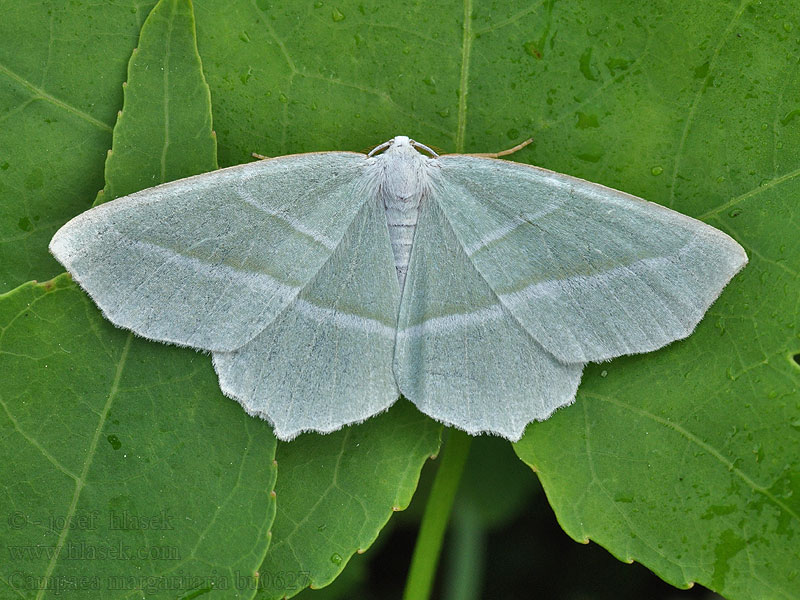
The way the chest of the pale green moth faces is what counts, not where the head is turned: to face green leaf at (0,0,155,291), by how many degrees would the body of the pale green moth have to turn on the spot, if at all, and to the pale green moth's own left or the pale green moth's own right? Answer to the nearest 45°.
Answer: approximately 90° to the pale green moth's own left

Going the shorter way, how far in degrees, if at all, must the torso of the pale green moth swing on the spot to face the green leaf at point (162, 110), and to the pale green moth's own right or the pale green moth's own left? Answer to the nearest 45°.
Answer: approximately 90° to the pale green moth's own left

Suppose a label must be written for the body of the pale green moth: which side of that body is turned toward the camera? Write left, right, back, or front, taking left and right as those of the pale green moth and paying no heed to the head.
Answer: back

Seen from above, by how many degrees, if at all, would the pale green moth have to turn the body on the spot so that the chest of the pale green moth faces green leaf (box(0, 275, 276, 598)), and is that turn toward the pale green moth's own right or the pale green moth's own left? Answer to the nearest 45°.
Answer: approximately 135° to the pale green moth's own left
